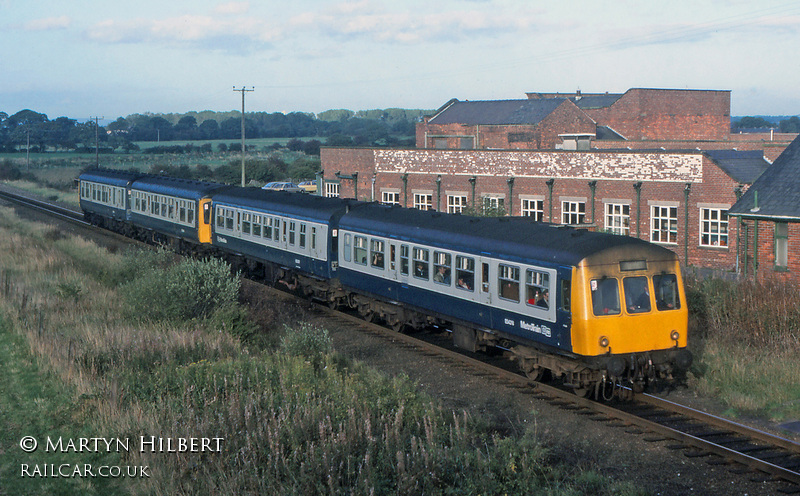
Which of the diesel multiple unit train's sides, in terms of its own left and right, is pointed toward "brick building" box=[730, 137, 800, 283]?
left

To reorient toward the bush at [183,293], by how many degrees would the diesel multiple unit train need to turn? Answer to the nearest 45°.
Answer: approximately 180°

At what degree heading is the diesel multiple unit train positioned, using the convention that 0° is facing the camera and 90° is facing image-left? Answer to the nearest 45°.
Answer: approximately 315°

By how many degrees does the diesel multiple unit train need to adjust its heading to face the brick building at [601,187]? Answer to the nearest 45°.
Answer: approximately 135° to its left

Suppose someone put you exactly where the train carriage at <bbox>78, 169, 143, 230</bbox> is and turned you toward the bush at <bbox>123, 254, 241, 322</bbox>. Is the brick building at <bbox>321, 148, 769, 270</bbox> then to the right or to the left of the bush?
left

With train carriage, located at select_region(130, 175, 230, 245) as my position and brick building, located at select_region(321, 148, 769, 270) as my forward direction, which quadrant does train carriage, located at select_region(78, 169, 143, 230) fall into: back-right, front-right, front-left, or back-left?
back-left
